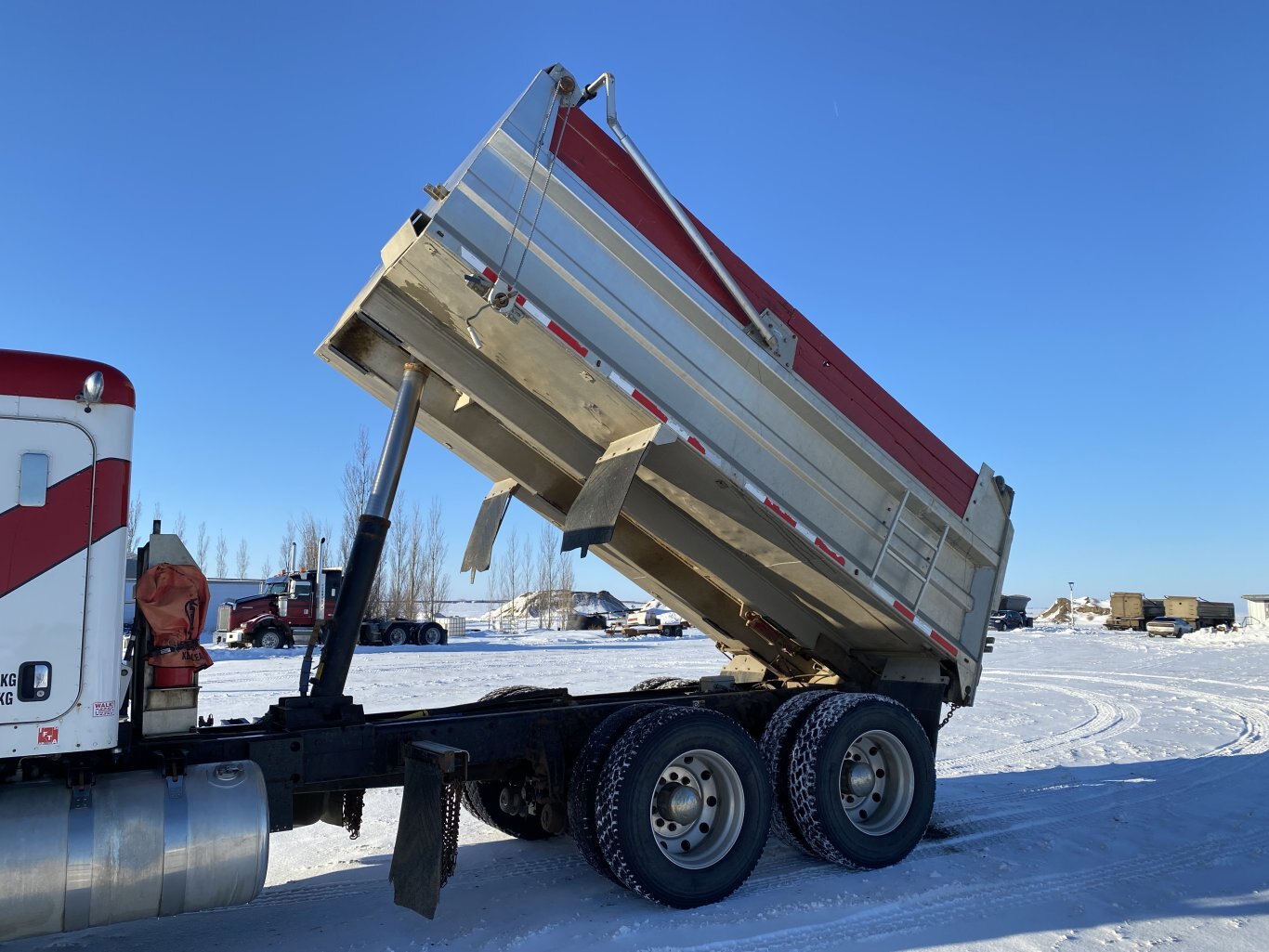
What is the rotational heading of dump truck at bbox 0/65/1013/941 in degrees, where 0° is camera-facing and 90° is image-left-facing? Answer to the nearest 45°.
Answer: approximately 45°

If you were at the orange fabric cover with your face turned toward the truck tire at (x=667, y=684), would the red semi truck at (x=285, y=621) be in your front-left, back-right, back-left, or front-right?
front-left

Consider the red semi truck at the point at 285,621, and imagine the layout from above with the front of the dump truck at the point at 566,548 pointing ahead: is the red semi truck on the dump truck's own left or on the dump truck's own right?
on the dump truck's own right
